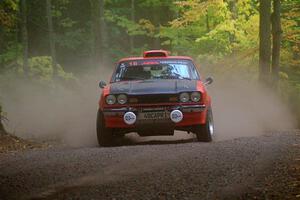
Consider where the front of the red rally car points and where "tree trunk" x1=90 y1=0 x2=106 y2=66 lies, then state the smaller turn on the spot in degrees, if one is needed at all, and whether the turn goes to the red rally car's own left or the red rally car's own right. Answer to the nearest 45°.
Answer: approximately 180°

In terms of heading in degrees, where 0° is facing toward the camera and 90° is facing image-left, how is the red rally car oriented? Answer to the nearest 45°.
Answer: approximately 0°

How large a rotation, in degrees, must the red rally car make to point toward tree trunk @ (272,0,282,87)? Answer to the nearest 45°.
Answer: approximately 135° to its left

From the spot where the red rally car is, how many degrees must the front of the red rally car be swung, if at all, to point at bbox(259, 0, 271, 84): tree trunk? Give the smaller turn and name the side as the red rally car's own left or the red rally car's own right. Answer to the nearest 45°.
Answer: approximately 135° to the red rally car's own left

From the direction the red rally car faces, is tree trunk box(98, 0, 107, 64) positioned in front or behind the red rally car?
behind
